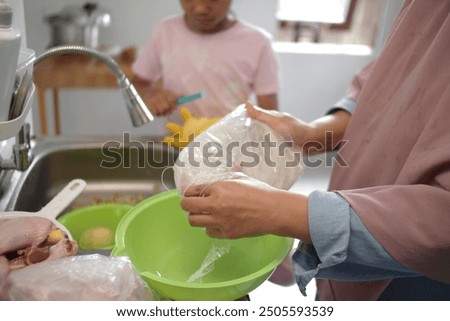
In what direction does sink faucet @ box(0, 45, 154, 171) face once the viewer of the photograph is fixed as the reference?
facing to the right of the viewer

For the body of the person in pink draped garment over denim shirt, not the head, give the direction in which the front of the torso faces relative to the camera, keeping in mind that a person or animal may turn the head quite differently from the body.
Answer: to the viewer's left

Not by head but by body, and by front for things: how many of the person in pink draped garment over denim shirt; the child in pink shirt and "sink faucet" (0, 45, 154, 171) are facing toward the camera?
1

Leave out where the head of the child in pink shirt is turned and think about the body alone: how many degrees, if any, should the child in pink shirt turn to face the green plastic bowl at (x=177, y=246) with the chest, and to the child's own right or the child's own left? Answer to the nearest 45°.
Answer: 0° — they already face it

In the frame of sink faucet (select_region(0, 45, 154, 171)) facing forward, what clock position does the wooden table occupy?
The wooden table is roughly at 9 o'clock from the sink faucet.

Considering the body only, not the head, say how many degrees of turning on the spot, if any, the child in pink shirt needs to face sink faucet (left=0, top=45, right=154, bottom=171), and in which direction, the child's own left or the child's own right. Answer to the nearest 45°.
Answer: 0° — they already face it

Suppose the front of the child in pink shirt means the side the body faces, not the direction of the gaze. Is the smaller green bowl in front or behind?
in front

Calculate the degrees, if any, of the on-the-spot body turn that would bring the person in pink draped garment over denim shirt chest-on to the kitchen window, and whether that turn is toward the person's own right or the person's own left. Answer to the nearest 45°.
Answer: approximately 90° to the person's own right
